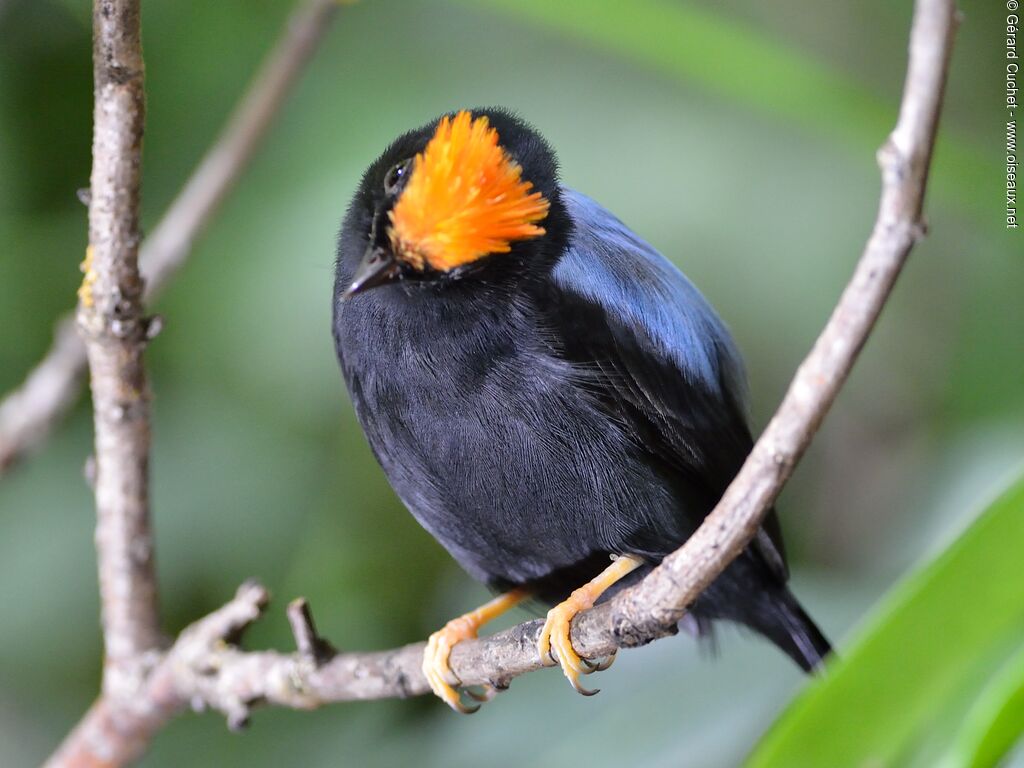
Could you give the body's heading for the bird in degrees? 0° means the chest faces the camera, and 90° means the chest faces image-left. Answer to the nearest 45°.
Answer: approximately 45°
